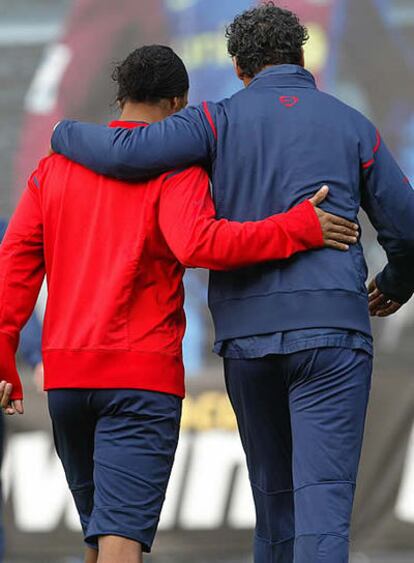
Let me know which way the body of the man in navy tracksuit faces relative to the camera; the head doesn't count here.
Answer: away from the camera

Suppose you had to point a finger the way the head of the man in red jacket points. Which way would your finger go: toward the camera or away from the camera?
away from the camera
